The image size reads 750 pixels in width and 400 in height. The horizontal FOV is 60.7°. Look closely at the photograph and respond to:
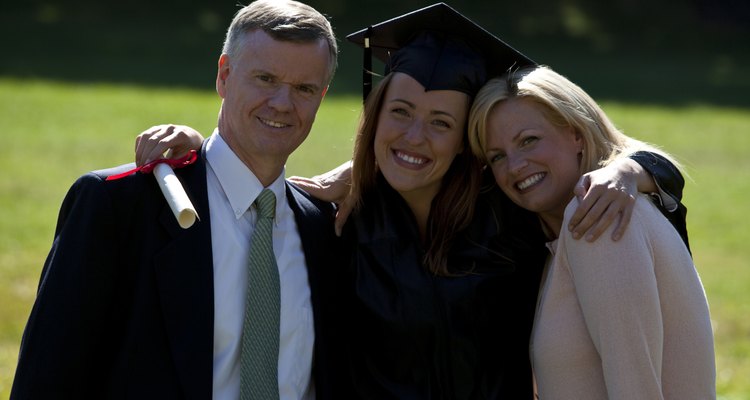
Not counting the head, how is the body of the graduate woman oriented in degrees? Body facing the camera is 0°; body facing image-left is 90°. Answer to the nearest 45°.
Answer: approximately 0°
